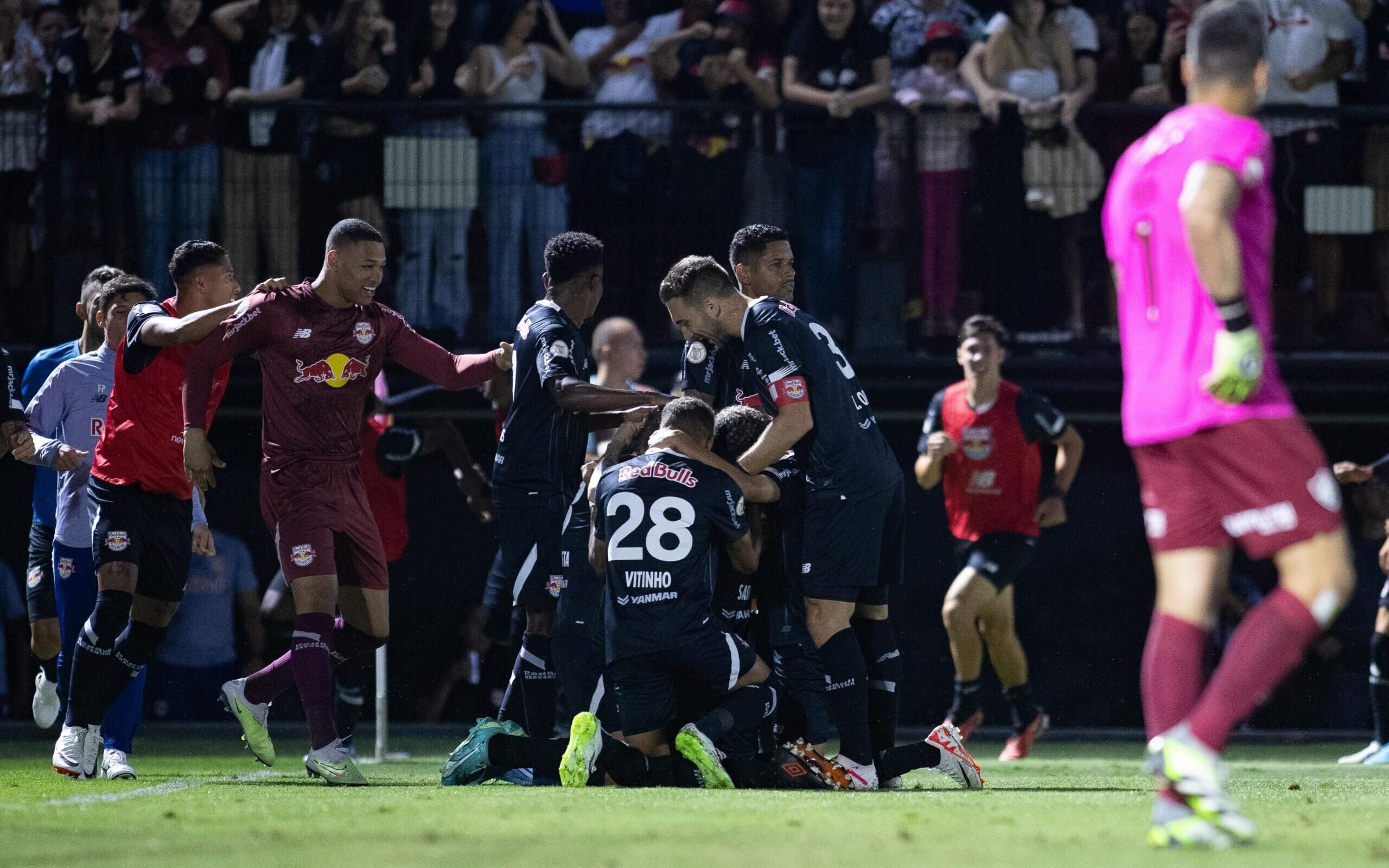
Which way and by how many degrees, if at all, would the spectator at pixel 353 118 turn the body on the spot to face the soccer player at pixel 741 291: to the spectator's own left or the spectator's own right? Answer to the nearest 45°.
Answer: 0° — they already face them

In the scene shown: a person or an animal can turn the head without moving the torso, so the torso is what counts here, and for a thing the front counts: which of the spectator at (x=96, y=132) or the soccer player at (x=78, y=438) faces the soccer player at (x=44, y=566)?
the spectator

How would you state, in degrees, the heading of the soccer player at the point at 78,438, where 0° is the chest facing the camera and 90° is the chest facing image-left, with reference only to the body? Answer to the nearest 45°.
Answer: approximately 315°

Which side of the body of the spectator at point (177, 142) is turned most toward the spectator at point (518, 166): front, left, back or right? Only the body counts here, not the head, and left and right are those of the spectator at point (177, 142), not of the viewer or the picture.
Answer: left

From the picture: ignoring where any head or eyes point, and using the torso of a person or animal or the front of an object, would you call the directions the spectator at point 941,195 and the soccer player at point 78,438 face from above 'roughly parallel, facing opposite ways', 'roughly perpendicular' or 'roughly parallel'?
roughly perpendicular

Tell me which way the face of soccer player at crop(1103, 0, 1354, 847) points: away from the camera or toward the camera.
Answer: away from the camera

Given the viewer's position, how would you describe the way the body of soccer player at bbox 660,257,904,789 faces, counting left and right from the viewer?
facing to the left of the viewer

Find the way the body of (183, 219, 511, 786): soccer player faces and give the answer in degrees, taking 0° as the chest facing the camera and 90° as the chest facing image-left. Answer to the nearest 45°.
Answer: approximately 315°

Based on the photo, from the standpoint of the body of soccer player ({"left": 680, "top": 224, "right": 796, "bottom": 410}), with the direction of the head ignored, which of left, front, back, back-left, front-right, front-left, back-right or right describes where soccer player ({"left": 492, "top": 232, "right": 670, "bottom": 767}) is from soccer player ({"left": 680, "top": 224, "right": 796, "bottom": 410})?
front-right

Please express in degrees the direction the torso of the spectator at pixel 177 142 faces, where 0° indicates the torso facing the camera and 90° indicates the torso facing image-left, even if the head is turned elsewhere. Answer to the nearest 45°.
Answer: approximately 0°

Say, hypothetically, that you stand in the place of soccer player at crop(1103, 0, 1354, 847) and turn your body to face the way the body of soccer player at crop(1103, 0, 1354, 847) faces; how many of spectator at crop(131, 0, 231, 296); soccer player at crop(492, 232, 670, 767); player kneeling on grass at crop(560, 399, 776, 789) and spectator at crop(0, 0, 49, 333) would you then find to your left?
4

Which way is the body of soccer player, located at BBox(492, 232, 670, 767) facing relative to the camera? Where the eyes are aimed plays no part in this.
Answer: to the viewer's right
